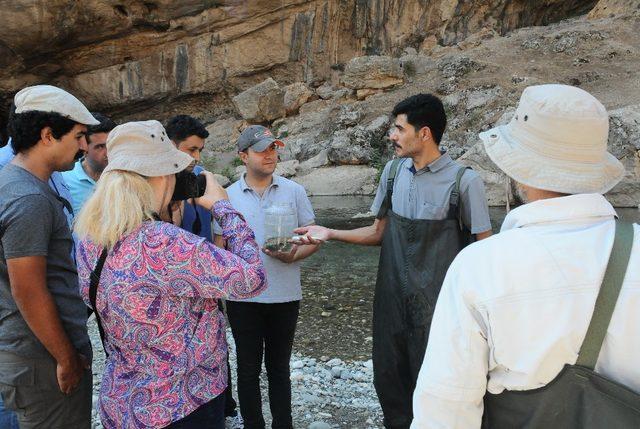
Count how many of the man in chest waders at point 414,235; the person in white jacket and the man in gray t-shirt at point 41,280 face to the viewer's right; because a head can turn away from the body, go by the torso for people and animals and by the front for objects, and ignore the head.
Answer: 1

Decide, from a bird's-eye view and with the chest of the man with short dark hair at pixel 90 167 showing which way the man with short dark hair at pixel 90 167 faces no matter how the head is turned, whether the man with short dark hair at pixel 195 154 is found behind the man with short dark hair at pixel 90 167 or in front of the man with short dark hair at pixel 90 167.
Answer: in front

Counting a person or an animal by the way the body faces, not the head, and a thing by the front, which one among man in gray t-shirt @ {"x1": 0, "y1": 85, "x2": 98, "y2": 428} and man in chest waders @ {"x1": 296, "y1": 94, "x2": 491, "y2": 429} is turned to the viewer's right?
the man in gray t-shirt

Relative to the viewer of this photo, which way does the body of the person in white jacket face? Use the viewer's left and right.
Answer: facing away from the viewer and to the left of the viewer

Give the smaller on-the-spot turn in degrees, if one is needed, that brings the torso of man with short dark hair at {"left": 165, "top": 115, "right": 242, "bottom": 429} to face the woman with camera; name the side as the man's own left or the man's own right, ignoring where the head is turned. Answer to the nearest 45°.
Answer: approximately 45° to the man's own right

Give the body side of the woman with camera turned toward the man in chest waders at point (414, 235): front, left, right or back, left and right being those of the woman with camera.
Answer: front

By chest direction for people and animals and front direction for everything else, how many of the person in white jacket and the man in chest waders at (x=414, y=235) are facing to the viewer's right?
0

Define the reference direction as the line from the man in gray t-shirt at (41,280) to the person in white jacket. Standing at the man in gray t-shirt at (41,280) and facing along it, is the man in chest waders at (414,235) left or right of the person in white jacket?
left

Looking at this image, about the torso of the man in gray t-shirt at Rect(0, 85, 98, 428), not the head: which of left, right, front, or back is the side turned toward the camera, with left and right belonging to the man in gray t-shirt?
right

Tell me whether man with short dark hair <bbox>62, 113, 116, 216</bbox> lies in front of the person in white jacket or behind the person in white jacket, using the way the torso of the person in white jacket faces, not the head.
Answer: in front

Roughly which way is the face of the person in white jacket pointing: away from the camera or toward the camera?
away from the camera

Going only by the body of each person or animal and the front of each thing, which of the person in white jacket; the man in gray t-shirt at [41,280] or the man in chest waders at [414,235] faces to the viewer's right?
the man in gray t-shirt

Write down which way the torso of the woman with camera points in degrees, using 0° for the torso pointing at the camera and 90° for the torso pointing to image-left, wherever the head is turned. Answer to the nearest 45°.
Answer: approximately 225°

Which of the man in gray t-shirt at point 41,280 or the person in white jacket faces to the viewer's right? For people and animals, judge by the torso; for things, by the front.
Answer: the man in gray t-shirt
